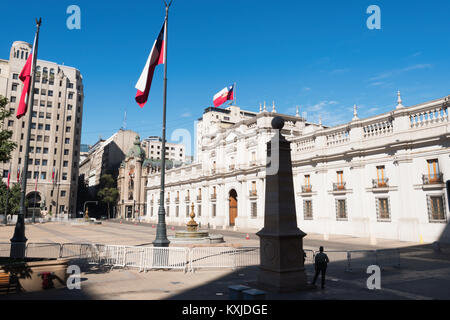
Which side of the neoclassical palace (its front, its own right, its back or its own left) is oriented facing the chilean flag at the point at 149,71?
front

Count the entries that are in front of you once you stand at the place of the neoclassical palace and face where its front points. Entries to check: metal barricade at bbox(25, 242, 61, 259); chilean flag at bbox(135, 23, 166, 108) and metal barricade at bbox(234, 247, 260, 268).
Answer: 3

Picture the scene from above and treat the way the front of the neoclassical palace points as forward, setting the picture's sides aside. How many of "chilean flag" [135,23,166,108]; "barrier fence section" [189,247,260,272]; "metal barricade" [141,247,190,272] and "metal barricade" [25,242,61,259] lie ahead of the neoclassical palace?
4

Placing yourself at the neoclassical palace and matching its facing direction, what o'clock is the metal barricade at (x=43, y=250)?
The metal barricade is roughly at 12 o'clock from the neoclassical palace.

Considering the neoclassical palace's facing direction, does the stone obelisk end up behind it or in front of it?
in front

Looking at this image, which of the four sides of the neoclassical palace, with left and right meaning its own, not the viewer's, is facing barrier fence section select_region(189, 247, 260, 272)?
front

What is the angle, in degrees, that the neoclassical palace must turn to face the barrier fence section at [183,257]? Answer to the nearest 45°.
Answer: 0° — it already faces it

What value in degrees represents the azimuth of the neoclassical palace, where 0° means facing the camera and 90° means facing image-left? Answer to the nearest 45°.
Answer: approximately 45°

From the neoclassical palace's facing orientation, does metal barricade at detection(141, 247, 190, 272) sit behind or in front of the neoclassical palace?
in front

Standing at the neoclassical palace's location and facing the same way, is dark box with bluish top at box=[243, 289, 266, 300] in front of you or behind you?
in front

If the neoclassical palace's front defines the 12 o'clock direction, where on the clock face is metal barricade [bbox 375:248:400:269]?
The metal barricade is roughly at 11 o'clock from the neoclassical palace.
